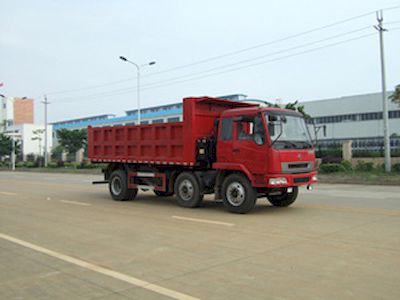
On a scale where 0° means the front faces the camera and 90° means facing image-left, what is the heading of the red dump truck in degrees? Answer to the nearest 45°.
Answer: approximately 315°

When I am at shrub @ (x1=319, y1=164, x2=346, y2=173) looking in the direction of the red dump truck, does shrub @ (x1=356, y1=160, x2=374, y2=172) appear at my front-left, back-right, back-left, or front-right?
back-left

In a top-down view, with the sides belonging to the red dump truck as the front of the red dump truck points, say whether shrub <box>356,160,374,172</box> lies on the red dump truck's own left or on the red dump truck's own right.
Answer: on the red dump truck's own left

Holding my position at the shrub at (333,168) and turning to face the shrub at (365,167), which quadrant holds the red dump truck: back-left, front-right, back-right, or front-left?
back-right

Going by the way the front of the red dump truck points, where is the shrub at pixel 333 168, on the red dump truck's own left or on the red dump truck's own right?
on the red dump truck's own left
